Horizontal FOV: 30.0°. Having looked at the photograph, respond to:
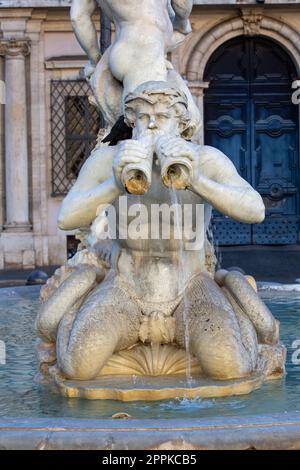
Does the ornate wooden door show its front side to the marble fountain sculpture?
yes

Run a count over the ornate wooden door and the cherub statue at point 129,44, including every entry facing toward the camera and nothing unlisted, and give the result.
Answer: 1

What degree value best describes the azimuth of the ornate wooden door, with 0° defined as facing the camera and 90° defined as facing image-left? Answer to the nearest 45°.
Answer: approximately 0°

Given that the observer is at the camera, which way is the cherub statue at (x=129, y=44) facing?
facing away from the viewer and to the right of the viewer

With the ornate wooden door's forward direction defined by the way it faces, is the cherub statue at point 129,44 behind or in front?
in front

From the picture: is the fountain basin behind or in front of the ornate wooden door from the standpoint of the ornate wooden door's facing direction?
in front
